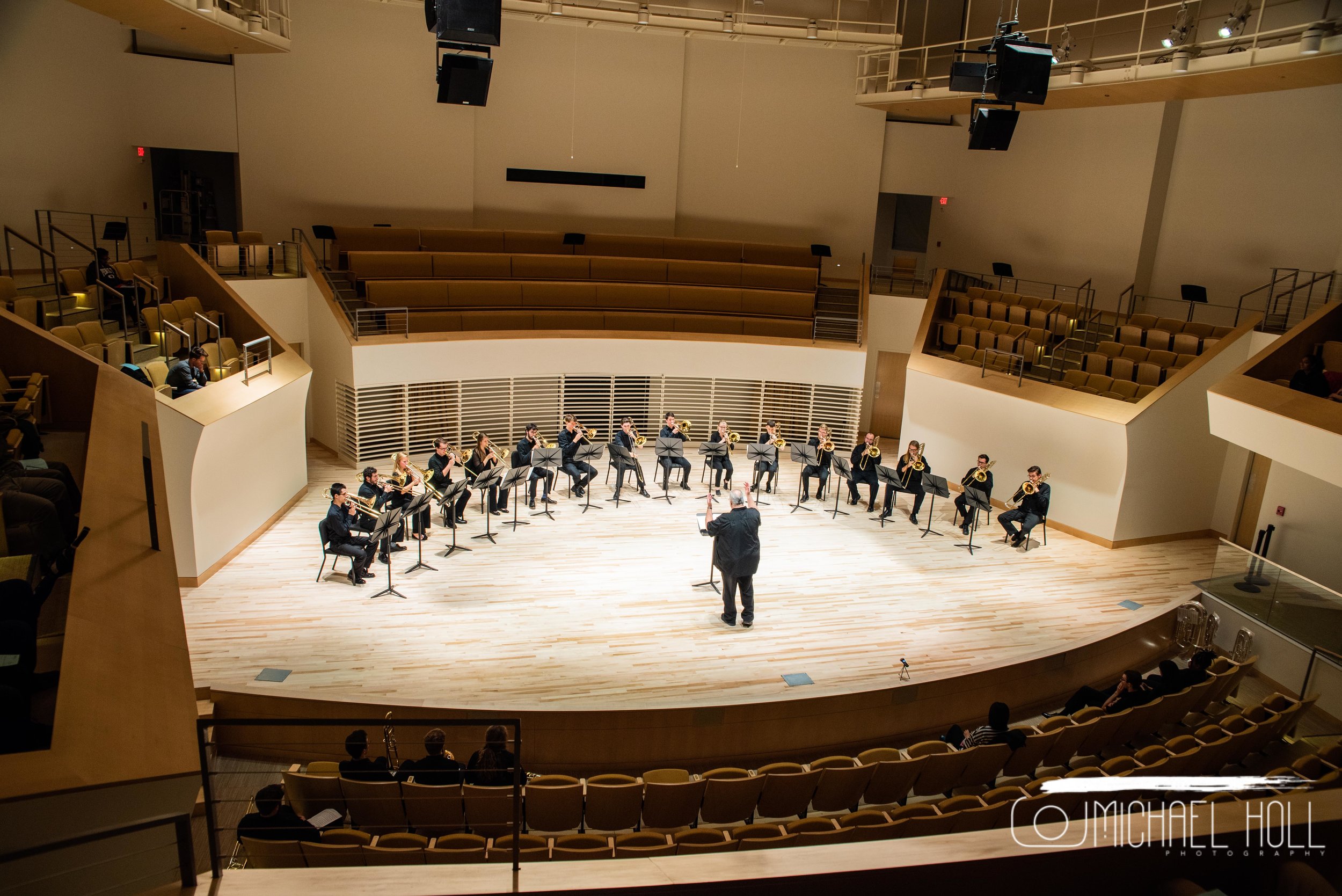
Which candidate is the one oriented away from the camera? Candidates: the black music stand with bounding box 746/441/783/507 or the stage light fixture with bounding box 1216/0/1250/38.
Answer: the black music stand

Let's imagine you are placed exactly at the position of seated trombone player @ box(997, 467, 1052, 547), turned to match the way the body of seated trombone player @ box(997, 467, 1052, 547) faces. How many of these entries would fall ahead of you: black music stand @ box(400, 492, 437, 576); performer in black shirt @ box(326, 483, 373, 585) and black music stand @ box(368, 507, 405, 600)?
3

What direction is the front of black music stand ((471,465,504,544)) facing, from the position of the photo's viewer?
facing away from the viewer and to the left of the viewer

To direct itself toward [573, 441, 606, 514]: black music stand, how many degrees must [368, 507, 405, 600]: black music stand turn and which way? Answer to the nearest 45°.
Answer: approximately 90° to its right

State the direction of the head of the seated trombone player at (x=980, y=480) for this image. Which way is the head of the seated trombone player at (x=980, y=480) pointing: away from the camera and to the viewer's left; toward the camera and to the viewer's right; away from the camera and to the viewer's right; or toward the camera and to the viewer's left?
toward the camera and to the viewer's left

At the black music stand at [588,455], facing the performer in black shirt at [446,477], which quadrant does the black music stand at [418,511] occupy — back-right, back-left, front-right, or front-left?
front-left

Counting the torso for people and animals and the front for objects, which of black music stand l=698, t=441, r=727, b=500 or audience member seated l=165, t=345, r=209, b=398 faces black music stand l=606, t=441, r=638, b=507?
the audience member seated

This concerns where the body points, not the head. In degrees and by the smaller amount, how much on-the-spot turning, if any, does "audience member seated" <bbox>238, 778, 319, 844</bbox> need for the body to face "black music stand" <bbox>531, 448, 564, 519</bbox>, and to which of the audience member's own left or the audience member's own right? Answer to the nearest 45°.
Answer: approximately 45° to the audience member's own right

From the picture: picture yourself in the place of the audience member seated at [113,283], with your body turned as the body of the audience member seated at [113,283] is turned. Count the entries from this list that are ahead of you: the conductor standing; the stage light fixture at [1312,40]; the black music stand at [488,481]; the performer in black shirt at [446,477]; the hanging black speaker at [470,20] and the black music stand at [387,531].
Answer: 6

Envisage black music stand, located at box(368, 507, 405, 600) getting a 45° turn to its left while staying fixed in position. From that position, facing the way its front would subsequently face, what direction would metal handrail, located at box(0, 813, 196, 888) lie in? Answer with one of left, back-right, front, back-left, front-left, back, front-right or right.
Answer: left

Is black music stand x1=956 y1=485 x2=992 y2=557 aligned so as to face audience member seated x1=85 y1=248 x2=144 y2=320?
no

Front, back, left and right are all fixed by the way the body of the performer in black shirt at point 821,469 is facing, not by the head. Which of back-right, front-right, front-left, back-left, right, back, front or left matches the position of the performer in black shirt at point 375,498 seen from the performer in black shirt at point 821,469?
front

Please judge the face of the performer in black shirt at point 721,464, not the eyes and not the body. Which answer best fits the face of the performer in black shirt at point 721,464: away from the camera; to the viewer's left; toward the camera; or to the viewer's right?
toward the camera

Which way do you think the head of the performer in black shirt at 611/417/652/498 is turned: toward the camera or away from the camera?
toward the camera

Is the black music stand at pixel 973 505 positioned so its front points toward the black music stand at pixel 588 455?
no

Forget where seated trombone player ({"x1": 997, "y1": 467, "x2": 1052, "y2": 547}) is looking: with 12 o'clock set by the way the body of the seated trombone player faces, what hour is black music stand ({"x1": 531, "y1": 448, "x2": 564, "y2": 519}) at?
The black music stand is roughly at 1 o'clock from the seated trombone player.

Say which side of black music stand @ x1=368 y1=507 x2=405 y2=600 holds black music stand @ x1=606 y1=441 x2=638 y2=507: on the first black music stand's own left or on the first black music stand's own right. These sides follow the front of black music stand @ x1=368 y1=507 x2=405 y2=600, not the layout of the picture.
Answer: on the first black music stand's own right

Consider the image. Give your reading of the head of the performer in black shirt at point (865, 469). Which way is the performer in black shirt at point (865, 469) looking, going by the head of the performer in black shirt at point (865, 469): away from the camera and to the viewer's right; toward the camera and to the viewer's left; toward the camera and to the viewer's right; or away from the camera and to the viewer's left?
toward the camera and to the viewer's left

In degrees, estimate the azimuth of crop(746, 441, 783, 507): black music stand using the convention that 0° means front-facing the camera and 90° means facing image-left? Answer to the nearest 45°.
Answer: approximately 180°

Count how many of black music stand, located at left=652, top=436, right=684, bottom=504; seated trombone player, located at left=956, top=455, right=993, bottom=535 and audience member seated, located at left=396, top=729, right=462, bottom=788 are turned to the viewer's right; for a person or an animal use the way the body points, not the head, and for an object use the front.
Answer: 0

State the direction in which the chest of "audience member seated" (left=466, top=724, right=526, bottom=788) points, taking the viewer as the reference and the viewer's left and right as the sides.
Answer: facing away from the viewer

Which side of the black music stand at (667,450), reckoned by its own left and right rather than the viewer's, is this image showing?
back

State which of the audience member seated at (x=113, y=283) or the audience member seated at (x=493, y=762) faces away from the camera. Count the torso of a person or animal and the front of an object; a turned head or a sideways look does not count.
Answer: the audience member seated at (x=493, y=762)
